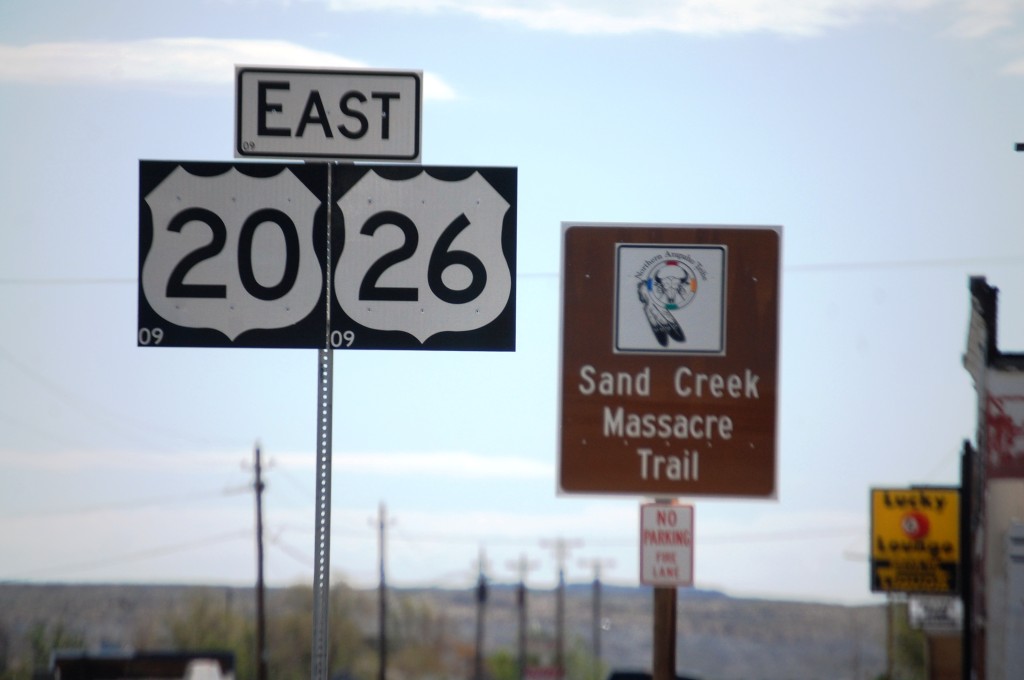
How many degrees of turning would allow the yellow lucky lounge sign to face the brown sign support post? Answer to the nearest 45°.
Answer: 0° — it already faces it

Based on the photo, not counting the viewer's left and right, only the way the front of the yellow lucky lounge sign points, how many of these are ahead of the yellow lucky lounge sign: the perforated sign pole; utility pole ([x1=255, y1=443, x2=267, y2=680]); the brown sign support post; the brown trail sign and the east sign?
4

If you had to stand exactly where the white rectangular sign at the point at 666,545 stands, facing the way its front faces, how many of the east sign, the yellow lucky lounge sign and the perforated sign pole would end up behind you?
1

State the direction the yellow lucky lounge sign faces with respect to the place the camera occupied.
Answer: facing the viewer

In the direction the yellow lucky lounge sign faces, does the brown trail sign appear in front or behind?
in front

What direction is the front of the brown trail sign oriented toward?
toward the camera

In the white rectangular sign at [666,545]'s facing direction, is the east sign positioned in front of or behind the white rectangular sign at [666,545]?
in front

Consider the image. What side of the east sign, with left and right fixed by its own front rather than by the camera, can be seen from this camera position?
front

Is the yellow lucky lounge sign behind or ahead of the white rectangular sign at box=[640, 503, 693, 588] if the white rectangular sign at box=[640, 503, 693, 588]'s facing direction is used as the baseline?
behind

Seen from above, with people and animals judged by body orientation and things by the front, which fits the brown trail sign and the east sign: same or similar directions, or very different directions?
same or similar directions

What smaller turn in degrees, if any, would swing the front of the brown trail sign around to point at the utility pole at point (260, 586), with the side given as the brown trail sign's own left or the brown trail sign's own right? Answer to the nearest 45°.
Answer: approximately 180°

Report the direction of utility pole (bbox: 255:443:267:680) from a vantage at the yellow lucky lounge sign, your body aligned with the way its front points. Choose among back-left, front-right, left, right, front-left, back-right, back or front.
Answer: back-right

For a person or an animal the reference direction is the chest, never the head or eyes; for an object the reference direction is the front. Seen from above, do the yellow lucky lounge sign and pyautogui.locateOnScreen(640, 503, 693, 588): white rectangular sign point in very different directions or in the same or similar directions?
same or similar directions
